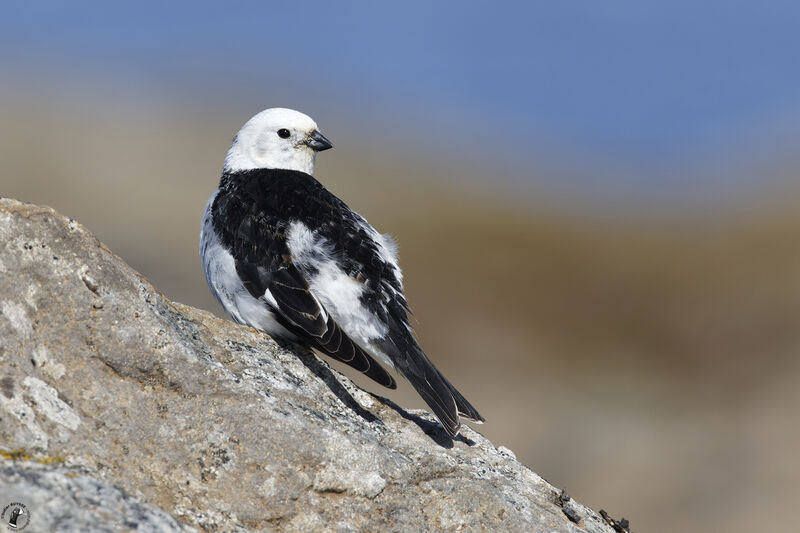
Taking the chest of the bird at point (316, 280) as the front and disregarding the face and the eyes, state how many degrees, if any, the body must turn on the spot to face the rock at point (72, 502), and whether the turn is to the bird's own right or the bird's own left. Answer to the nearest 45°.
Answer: approximately 135° to the bird's own left

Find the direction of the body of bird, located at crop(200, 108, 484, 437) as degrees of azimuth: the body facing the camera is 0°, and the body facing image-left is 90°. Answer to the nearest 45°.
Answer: approximately 135°
